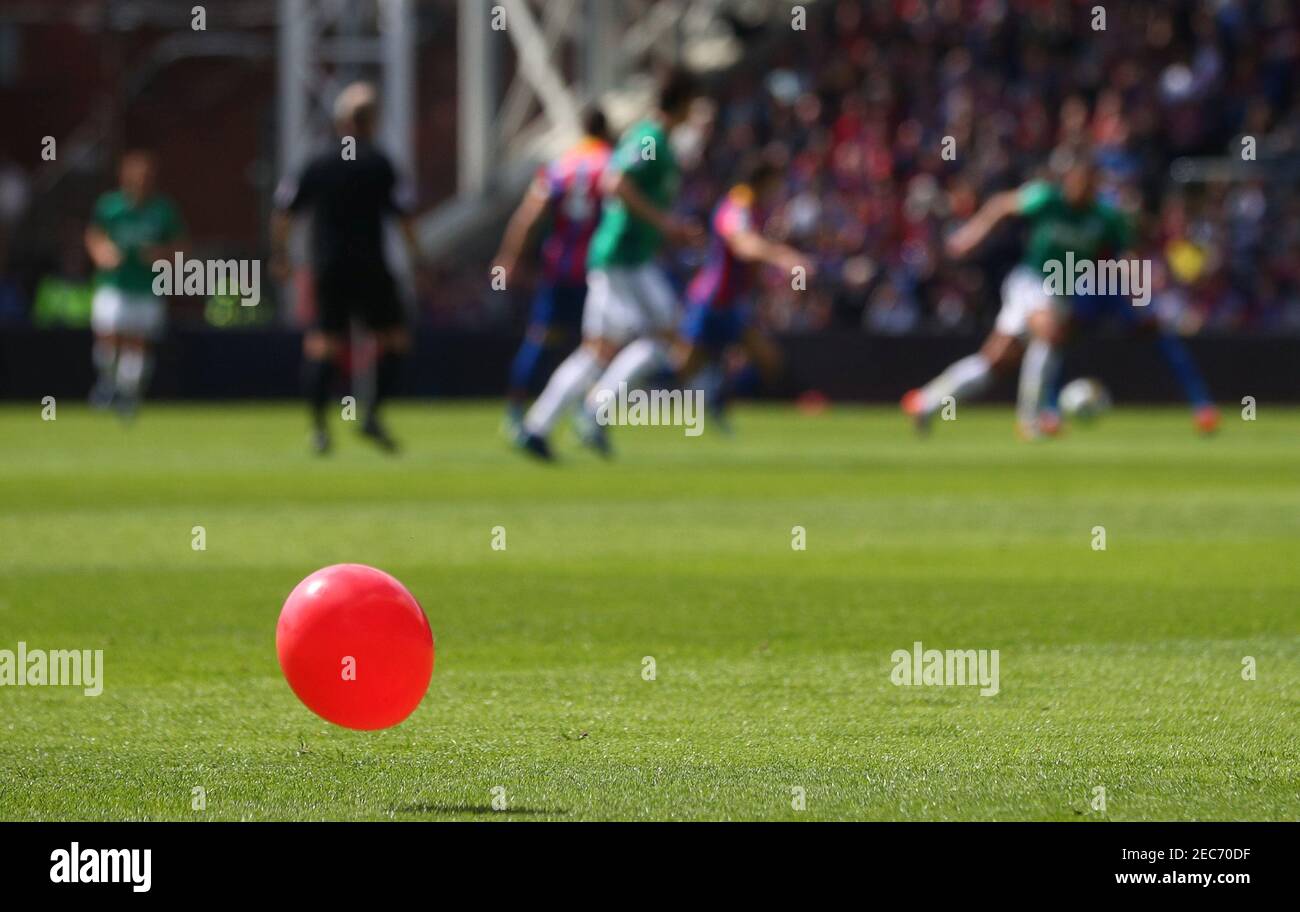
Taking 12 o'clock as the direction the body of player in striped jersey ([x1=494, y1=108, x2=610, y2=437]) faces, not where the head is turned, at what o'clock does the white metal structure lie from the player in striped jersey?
The white metal structure is roughly at 10 o'clock from the player in striped jersey.

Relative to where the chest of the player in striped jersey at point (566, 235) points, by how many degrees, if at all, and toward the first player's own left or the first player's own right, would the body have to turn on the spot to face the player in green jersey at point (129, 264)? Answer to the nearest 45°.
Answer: approximately 90° to the first player's own left

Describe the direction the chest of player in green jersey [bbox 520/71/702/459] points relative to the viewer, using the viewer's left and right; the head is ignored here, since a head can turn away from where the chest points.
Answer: facing to the right of the viewer

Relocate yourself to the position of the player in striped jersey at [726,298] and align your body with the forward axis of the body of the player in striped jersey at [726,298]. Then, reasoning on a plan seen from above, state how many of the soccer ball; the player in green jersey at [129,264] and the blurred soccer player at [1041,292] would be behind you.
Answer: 1

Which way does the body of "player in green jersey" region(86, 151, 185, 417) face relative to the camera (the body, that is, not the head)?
toward the camera

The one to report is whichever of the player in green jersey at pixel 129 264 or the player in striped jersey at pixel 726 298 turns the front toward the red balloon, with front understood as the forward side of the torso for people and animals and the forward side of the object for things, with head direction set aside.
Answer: the player in green jersey

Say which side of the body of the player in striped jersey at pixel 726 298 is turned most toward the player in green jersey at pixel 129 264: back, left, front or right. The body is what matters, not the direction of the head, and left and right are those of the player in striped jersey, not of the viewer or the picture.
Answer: back

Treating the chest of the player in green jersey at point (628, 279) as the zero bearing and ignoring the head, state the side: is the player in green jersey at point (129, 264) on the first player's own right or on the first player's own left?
on the first player's own left

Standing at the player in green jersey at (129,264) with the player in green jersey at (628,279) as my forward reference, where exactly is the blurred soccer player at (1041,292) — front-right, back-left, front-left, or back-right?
front-left

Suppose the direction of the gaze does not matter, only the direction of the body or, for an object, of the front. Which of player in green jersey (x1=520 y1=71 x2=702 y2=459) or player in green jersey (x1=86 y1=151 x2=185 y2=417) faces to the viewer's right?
player in green jersey (x1=520 y1=71 x2=702 y2=459)

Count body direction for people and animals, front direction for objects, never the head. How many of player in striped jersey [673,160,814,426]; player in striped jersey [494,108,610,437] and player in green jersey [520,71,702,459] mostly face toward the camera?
0

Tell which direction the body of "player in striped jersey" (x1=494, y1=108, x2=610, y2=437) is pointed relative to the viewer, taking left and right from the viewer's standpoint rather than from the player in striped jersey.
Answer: facing away from the viewer and to the right of the viewer

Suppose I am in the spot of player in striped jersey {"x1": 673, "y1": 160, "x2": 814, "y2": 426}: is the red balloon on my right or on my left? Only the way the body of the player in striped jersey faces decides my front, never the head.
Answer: on my right

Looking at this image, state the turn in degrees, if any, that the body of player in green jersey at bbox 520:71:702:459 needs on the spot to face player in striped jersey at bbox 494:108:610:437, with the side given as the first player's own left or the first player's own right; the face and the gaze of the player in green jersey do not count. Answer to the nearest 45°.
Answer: approximately 90° to the first player's own left
